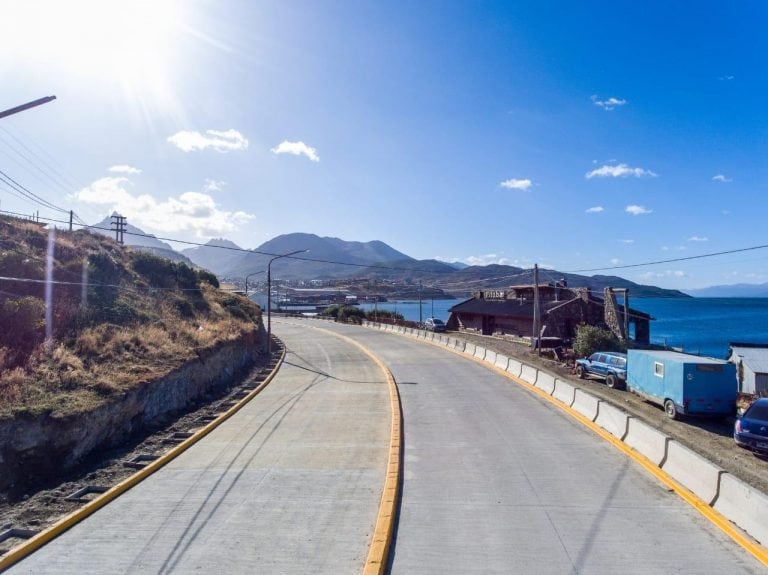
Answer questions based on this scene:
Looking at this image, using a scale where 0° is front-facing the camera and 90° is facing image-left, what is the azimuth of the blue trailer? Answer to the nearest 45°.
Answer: approximately 135°

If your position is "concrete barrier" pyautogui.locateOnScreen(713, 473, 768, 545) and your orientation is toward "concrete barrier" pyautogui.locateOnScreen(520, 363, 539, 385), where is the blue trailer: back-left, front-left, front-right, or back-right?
front-right

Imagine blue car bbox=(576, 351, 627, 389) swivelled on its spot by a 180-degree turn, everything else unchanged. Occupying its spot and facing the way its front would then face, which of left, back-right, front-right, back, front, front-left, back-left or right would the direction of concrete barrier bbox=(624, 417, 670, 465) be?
front-right

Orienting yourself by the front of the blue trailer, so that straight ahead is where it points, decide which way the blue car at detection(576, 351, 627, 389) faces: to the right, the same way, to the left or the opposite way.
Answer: the same way

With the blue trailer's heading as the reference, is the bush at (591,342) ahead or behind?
ahead

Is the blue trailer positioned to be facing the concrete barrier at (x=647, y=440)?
no

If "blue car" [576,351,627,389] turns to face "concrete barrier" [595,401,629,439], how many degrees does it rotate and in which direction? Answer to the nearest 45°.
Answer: approximately 135° to its left

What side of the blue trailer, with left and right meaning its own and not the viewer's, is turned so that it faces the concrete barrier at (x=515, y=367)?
front

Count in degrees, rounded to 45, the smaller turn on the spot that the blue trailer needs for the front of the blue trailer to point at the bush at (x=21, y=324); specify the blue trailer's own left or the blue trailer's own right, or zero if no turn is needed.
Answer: approximately 90° to the blue trailer's own left

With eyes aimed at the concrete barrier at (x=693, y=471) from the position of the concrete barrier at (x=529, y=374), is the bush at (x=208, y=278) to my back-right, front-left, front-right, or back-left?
back-right

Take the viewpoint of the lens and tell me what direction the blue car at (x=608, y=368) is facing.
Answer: facing away from the viewer and to the left of the viewer

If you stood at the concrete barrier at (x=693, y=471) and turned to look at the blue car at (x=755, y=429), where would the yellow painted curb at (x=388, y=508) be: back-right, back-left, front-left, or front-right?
back-left

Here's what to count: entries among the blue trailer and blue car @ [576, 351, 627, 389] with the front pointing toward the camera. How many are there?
0

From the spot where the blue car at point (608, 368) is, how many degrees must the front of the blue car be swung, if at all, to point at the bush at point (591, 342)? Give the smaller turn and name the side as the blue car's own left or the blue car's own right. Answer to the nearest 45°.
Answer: approximately 45° to the blue car's own right

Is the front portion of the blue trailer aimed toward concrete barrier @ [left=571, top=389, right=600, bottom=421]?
no

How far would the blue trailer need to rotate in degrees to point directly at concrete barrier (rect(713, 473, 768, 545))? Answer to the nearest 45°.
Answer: approximately 135° to its left
